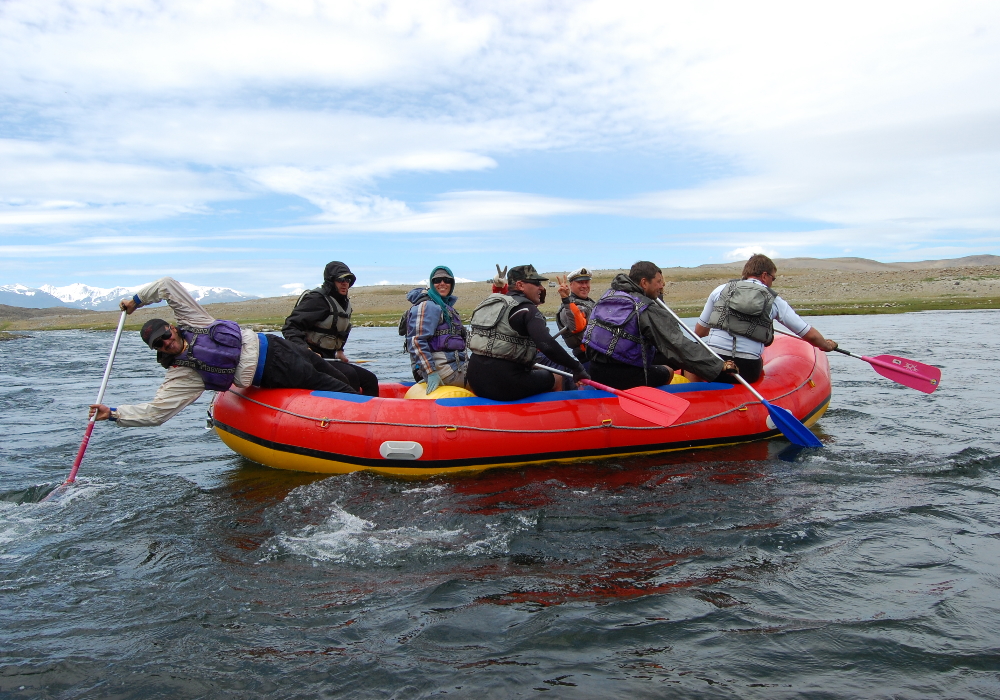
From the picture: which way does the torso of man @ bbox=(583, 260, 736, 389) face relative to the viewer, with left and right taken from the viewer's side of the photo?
facing away from the viewer and to the right of the viewer

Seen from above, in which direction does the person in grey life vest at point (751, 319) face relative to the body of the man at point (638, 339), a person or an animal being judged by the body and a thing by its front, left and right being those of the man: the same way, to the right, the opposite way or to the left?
the same way

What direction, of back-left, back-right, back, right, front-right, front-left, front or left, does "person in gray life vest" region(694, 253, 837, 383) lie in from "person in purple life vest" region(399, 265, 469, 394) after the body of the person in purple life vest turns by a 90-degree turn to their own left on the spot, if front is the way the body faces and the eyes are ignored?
front-right

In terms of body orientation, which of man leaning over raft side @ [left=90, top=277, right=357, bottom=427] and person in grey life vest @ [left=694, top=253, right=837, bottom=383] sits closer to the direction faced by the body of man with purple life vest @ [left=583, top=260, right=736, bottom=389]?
the person in grey life vest

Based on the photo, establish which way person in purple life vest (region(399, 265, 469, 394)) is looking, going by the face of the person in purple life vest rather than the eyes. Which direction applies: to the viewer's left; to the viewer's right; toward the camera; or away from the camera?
toward the camera

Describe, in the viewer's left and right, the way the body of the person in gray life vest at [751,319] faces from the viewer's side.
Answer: facing away from the viewer and to the right of the viewer

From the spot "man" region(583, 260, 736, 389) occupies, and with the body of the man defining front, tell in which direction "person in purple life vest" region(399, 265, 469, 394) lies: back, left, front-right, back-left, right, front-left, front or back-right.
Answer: back-left

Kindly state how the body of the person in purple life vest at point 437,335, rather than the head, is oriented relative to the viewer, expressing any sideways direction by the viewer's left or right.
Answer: facing the viewer and to the right of the viewer

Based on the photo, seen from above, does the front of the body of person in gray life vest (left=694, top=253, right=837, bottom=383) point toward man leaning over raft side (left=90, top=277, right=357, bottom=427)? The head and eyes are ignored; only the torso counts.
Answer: no
